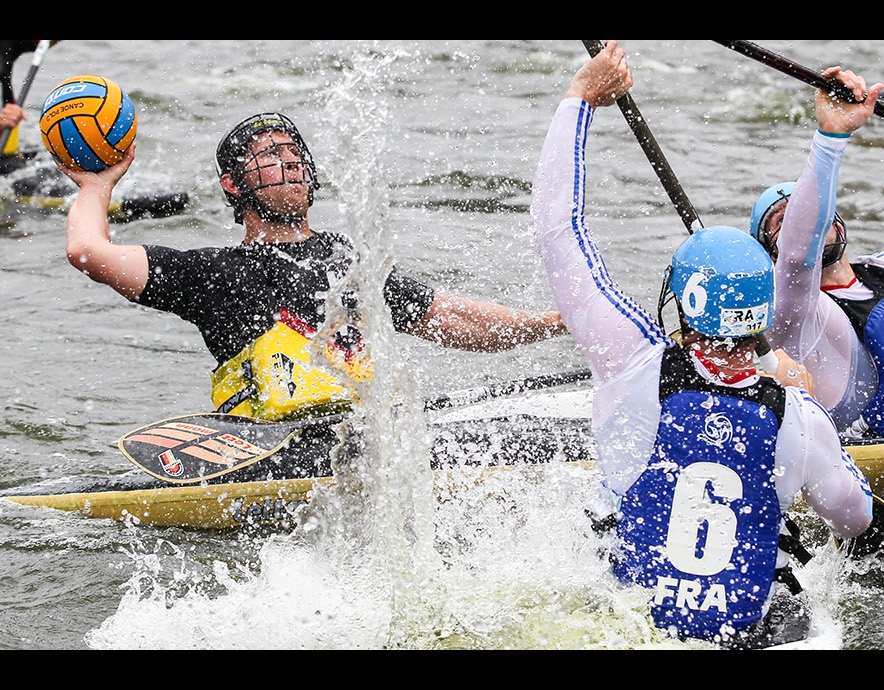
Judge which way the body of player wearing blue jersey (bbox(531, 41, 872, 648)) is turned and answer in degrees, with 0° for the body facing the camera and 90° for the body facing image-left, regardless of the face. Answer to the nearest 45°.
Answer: approximately 180°

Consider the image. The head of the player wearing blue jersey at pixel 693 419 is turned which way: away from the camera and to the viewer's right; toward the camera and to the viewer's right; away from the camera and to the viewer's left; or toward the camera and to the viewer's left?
away from the camera and to the viewer's left
